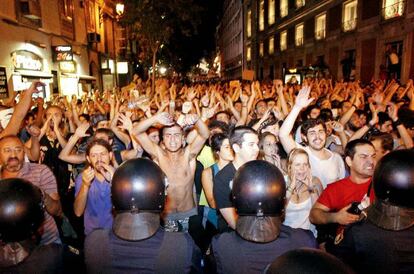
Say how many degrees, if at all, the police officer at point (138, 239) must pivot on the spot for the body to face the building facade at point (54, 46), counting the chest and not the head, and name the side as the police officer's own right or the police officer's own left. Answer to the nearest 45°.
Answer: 0° — they already face it

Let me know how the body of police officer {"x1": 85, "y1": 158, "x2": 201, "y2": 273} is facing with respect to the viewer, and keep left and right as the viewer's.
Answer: facing away from the viewer

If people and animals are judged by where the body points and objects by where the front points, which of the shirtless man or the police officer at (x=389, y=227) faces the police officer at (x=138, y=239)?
the shirtless man

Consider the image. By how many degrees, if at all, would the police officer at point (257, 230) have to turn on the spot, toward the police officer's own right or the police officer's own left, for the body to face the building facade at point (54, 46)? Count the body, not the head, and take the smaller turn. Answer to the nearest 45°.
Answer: approximately 45° to the police officer's own left

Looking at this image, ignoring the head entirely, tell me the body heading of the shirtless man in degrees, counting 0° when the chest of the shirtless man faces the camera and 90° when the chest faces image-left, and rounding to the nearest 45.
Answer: approximately 0°

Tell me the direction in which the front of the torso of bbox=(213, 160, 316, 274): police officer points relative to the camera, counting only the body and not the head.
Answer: away from the camera

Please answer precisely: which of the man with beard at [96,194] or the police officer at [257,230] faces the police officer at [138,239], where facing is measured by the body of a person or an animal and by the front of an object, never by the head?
the man with beard

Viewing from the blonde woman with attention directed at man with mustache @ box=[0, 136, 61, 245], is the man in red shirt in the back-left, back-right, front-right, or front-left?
back-left
